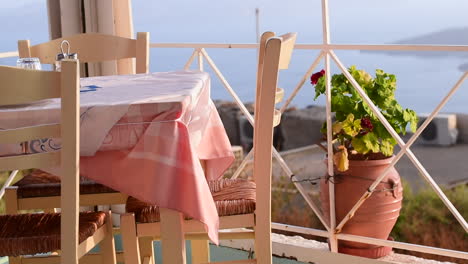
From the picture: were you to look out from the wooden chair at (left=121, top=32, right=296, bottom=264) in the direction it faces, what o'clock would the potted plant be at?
The potted plant is roughly at 4 o'clock from the wooden chair.

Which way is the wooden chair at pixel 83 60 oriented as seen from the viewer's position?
toward the camera

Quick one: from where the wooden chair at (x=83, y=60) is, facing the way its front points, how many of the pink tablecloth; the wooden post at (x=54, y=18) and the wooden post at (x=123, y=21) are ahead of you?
1

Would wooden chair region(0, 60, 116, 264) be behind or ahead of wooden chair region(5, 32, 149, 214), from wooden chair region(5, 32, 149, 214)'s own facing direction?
ahead

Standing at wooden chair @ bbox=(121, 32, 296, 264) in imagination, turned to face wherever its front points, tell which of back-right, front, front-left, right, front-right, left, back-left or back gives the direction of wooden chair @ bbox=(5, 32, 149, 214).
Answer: front-right

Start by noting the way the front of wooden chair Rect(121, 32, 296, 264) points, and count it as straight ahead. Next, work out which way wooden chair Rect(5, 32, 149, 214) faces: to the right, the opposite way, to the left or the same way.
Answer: to the left

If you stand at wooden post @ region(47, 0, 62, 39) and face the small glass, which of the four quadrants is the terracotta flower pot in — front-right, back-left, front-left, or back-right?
front-left

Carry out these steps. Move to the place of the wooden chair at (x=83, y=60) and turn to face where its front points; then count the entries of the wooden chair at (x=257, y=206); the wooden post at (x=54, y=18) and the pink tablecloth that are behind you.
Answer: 1

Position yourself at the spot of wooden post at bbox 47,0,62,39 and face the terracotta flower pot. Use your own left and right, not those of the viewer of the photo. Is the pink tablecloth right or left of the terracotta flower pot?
right

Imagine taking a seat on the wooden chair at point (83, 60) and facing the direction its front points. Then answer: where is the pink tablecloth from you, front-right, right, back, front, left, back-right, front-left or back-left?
front

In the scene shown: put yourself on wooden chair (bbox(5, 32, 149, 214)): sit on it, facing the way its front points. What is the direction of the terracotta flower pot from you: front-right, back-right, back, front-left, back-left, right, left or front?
left

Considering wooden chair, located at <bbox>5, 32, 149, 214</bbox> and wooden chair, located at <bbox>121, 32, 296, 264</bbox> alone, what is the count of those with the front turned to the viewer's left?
1

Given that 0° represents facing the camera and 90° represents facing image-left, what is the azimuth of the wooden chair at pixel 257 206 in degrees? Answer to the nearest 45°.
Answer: approximately 90°

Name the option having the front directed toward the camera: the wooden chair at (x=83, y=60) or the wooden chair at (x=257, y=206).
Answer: the wooden chair at (x=83, y=60)

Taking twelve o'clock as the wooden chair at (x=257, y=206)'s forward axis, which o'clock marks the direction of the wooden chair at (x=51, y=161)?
the wooden chair at (x=51, y=161) is roughly at 11 o'clock from the wooden chair at (x=257, y=206).

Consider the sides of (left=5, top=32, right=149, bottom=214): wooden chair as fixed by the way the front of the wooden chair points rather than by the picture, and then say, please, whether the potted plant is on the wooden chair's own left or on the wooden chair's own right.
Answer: on the wooden chair's own left

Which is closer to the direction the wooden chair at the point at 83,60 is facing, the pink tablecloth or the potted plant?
the pink tablecloth

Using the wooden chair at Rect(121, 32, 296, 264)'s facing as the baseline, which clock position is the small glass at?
The small glass is roughly at 1 o'clock from the wooden chair.

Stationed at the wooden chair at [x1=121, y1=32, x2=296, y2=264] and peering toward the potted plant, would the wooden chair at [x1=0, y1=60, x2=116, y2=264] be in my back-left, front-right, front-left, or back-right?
back-left
